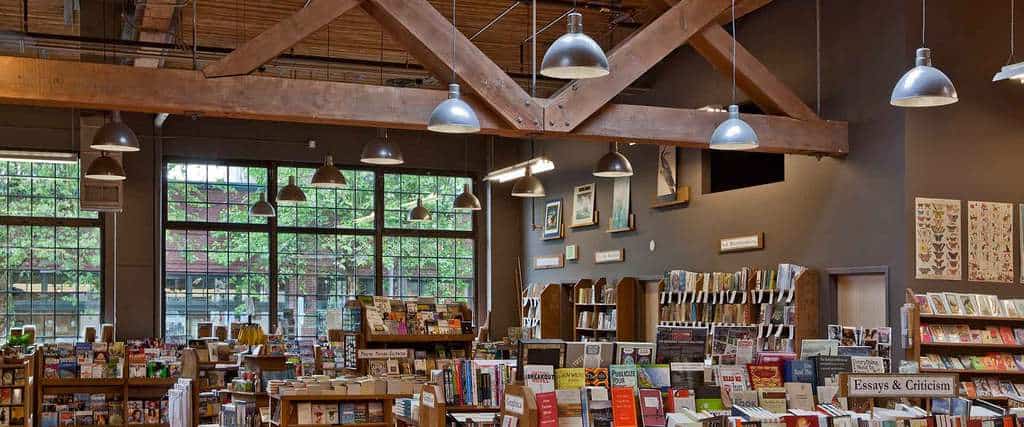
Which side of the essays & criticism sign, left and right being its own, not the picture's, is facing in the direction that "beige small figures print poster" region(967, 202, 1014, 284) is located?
back

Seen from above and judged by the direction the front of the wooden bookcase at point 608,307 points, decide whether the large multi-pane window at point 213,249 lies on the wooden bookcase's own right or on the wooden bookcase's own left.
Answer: on the wooden bookcase's own right

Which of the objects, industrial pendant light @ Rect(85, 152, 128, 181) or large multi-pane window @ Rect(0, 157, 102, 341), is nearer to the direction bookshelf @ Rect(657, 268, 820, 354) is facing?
the industrial pendant light

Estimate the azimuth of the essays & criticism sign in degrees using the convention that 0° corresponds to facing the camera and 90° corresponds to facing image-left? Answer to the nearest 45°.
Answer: approximately 0°

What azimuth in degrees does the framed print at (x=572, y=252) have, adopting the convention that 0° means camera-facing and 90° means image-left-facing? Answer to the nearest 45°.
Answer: approximately 45°

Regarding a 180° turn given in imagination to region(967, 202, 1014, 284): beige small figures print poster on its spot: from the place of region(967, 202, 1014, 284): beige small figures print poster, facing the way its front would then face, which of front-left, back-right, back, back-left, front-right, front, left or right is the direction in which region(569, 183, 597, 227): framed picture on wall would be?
front-left
